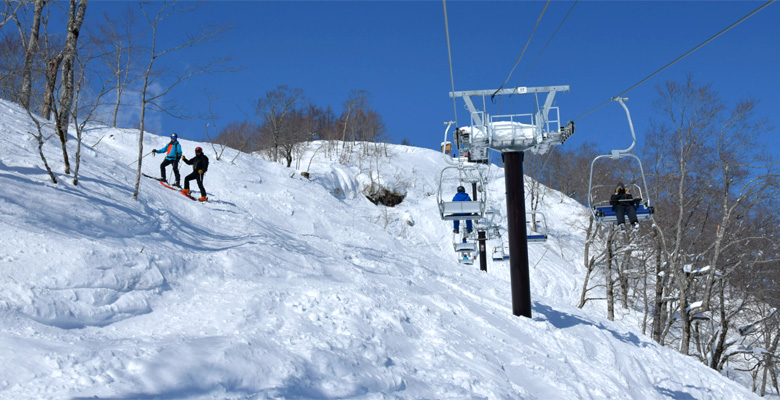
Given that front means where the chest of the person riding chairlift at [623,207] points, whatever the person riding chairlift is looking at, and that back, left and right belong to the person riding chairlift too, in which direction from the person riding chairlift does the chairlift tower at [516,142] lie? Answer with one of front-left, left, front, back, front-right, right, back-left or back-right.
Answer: right

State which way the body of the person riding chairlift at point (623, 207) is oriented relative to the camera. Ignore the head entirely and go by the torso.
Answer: toward the camera

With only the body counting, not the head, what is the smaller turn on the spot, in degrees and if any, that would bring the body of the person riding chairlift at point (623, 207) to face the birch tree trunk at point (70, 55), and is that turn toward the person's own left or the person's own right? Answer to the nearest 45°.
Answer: approximately 90° to the person's own right
